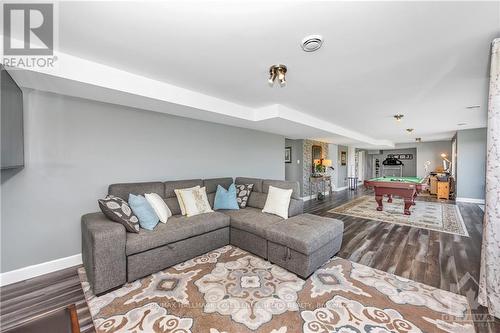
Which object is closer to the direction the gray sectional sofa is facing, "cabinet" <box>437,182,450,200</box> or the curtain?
the curtain

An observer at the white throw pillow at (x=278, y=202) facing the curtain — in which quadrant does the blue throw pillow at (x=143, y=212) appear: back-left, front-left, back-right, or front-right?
back-right

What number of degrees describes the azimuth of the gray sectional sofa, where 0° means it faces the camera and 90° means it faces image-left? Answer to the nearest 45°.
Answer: approximately 315°

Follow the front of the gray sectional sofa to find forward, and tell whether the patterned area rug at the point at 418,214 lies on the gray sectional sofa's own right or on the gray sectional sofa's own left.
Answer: on the gray sectional sofa's own left

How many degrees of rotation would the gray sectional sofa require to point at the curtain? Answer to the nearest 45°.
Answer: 0° — it already faces it
